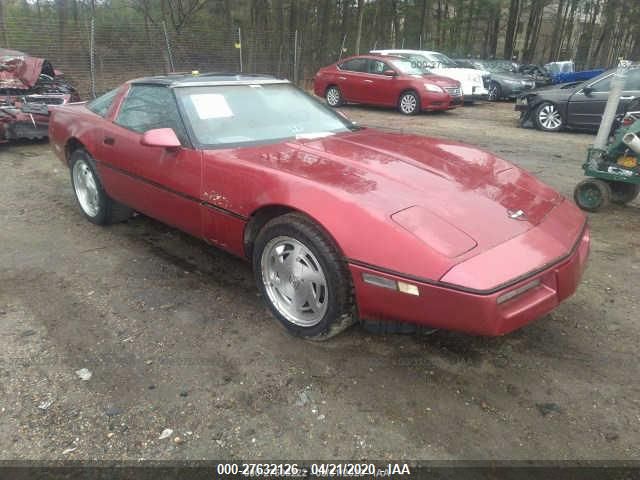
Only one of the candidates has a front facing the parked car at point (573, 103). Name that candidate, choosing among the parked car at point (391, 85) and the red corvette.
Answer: the parked car at point (391, 85)

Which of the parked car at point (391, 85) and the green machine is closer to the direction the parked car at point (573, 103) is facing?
the parked car

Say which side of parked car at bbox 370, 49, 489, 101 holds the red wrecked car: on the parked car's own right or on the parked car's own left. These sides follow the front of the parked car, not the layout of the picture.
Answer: on the parked car's own right

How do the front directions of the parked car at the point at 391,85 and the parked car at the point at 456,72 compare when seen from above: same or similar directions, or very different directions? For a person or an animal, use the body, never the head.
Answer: same or similar directions

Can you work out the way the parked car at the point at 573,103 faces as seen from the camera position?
facing to the left of the viewer

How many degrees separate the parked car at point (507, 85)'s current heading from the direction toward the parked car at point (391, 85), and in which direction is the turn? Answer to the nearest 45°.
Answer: approximately 90° to its right

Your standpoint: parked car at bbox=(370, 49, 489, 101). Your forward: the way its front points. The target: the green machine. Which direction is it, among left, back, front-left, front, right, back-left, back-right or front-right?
front-right

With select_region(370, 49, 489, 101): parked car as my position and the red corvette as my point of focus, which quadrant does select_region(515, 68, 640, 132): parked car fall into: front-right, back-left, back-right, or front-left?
front-left

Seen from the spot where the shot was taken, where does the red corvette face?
facing the viewer and to the right of the viewer

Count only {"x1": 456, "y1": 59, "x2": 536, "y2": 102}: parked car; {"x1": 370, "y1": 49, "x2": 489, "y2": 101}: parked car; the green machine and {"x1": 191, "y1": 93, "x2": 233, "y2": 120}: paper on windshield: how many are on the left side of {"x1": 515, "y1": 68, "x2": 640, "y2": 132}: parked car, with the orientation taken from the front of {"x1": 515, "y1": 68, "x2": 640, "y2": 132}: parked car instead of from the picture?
2
